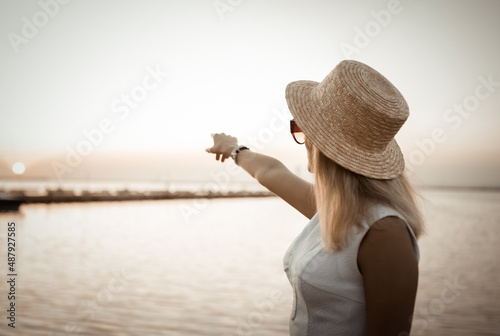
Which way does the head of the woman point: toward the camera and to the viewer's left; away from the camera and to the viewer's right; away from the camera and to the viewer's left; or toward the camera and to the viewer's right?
away from the camera and to the viewer's left

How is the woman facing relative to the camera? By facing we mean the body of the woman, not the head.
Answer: to the viewer's left
